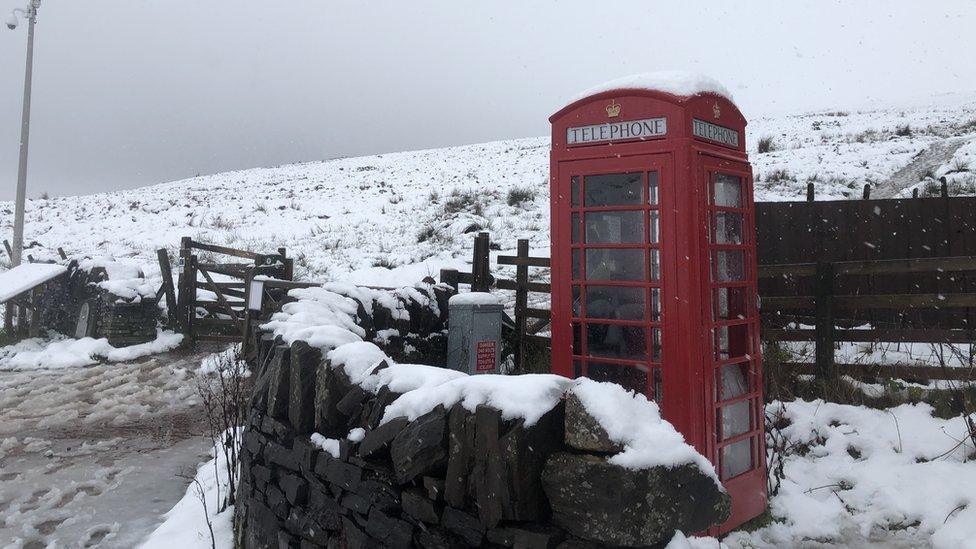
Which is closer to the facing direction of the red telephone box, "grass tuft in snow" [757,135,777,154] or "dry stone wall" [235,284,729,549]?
the dry stone wall

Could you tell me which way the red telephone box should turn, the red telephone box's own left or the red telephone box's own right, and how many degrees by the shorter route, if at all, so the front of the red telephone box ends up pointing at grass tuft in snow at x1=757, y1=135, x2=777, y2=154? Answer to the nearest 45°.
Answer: approximately 135° to the red telephone box's own right

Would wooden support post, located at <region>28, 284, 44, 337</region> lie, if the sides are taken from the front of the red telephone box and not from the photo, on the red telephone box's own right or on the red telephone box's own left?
on the red telephone box's own right

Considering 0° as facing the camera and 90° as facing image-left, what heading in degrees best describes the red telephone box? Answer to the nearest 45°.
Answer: approximately 45°

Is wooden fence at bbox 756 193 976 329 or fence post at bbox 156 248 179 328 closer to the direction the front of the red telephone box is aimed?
the fence post

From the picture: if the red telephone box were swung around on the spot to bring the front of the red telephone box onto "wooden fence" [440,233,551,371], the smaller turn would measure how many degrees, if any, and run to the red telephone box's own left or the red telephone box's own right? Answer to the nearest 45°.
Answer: approximately 90° to the red telephone box's own right

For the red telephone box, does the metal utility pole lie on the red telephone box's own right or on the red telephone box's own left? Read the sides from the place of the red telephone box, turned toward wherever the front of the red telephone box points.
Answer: on the red telephone box's own right

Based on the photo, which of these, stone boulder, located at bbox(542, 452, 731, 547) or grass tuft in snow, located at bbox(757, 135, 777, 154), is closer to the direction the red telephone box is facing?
the stone boulder

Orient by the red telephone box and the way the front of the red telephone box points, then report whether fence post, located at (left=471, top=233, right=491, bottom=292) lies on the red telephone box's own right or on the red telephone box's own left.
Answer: on the red telephone box's own right

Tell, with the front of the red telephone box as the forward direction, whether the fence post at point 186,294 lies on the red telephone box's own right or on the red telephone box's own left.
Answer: on the red telephone box's own right

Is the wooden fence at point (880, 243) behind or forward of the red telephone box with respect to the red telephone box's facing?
behind
